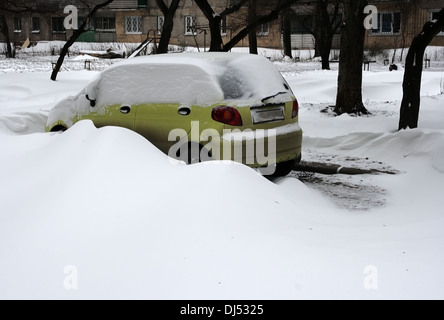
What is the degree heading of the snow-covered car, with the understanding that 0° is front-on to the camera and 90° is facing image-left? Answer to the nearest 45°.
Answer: approximately 135°

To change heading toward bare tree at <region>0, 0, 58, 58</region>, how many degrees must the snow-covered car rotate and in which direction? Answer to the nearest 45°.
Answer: approximately 45° to its right
